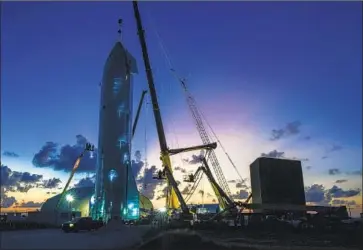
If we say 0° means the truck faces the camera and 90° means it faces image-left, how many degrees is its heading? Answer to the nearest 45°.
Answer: approximately 45°
